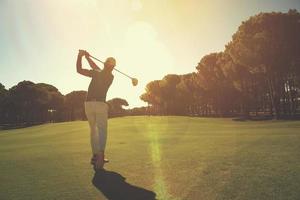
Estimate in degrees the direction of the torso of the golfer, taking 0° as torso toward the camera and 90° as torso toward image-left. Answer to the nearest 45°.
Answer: approximately 180°
